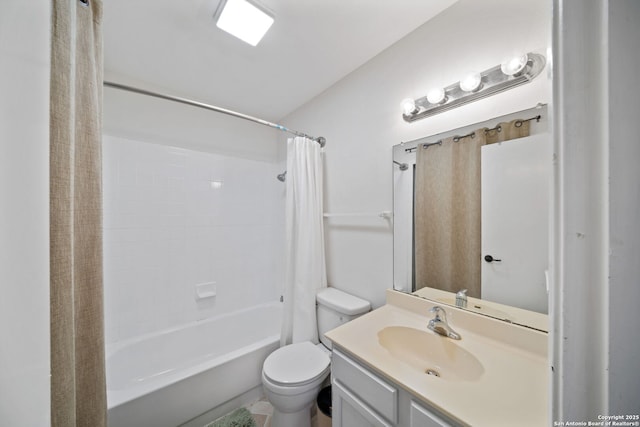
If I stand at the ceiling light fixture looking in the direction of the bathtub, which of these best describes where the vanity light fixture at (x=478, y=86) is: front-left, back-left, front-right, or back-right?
back-right

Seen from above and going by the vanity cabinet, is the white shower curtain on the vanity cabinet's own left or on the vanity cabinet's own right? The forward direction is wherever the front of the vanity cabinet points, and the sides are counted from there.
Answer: on the vanity cabinet's own right

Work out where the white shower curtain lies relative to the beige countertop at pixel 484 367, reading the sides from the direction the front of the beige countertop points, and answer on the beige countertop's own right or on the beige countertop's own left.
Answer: on the beige countertop's own right

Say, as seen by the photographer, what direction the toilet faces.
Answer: facing the viewer and to the left of the viewer

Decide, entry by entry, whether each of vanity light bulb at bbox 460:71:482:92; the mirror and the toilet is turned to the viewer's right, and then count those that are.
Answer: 0

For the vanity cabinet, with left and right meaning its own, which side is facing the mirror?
back

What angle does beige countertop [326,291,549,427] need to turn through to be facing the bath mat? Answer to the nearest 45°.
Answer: approximately 45° to its right

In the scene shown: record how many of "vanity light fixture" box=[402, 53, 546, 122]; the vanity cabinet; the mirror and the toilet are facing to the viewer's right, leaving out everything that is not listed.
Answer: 0
